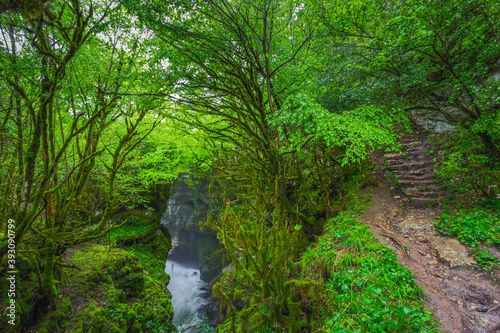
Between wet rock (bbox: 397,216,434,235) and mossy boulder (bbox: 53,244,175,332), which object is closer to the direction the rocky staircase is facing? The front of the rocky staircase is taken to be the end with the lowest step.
the wet rock

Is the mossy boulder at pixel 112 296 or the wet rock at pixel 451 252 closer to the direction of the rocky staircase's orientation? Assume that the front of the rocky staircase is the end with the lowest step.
the wet rock

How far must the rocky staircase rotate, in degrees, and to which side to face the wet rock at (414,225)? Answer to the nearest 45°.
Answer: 0° — it already faces it

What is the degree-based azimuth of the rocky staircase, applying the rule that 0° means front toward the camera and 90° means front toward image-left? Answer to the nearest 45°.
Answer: approximately 0°

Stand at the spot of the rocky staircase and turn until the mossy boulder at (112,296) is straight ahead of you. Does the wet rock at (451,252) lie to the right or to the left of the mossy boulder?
left

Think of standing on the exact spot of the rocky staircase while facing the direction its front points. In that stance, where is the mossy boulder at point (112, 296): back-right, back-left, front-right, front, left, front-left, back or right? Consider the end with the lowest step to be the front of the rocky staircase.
front-right

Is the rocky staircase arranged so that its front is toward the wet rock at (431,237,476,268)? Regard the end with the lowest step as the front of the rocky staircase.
yes
